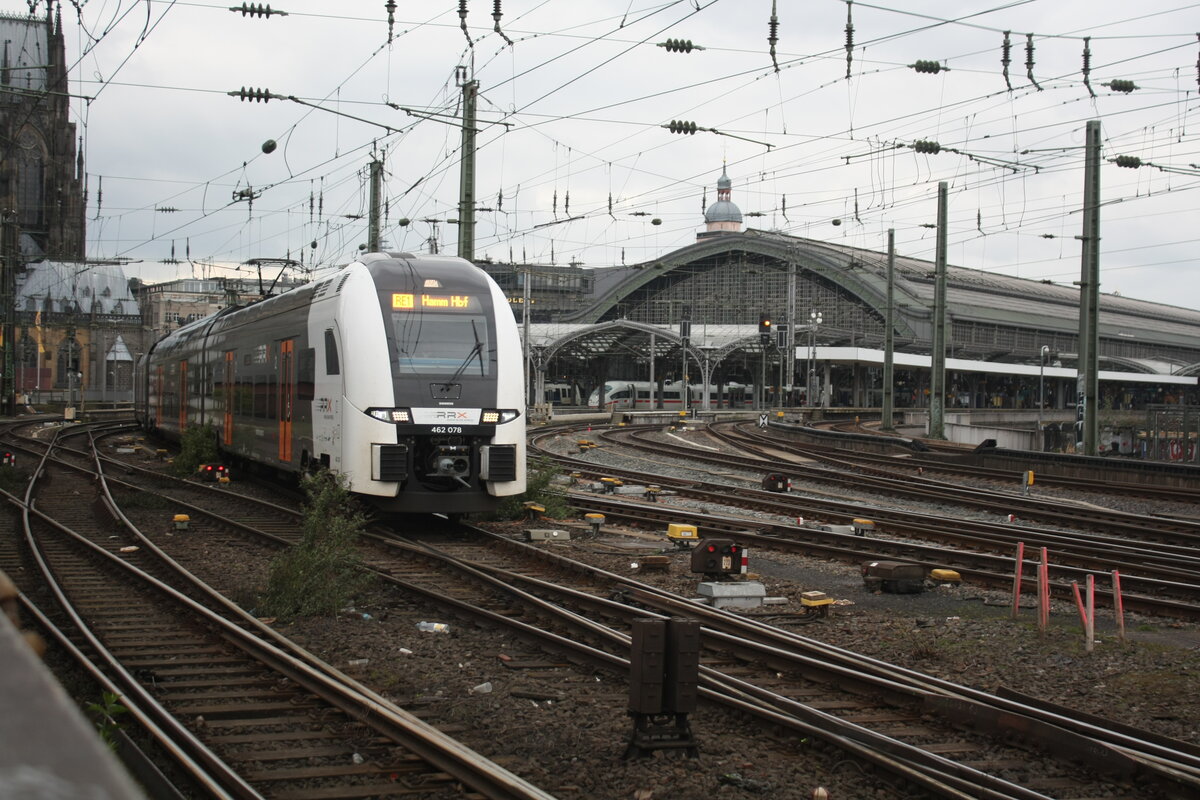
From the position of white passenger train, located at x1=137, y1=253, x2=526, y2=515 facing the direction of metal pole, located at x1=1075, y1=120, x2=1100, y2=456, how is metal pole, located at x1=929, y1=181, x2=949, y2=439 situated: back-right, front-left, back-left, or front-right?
front-left

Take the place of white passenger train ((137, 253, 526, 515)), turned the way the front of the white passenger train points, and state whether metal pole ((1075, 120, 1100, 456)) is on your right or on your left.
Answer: on your left

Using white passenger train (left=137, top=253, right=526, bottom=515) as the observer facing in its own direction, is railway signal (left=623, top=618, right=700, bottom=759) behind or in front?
in front

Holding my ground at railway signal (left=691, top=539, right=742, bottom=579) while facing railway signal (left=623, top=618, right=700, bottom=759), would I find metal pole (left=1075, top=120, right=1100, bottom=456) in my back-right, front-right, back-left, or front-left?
back-left

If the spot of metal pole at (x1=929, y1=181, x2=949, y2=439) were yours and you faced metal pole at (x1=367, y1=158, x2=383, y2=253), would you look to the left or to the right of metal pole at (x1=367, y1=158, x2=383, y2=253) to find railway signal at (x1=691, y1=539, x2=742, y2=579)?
left

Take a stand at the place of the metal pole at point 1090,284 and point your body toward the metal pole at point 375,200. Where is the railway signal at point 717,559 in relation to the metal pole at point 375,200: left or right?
left

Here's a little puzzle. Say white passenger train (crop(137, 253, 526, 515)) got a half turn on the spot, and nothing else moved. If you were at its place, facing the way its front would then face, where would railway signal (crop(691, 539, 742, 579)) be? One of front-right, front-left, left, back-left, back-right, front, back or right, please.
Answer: back

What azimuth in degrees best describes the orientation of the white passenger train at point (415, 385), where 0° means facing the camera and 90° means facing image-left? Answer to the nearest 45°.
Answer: approximately 315°

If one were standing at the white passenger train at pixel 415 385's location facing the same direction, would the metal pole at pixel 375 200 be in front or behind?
behind

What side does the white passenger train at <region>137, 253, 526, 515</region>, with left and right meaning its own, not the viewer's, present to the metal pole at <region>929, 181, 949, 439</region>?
left

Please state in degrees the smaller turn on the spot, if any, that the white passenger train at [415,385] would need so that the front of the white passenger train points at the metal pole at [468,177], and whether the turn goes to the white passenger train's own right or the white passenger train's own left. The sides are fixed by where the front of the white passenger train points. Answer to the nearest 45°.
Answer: approximately 135° to the white passenger train's own left
